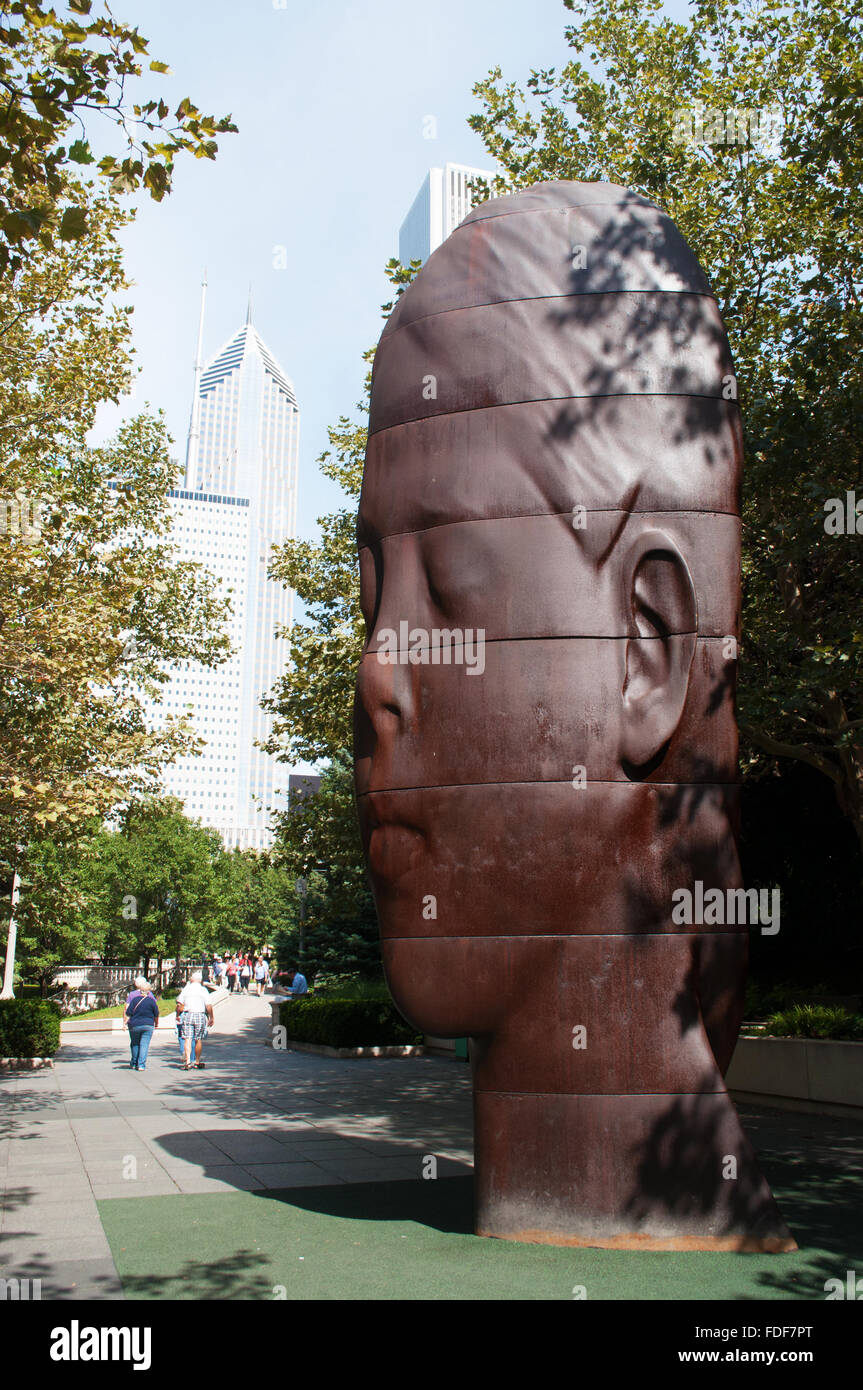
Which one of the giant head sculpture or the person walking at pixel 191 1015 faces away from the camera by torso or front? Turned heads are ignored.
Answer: the person walking

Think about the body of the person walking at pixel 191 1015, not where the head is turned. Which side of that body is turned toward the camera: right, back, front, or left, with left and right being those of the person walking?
back

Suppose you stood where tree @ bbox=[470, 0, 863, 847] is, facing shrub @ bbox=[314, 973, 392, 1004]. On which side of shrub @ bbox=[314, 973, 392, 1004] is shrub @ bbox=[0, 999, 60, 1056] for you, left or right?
left

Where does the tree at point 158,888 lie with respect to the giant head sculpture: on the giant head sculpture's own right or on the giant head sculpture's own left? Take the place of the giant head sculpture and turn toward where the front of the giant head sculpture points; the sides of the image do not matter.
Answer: on the giant head sculpture's own right

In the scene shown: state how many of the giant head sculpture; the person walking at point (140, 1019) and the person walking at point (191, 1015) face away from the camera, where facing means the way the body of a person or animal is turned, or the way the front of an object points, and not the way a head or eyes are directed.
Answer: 2

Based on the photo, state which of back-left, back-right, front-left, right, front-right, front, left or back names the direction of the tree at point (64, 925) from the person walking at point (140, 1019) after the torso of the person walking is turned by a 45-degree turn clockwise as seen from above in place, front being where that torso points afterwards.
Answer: front-left

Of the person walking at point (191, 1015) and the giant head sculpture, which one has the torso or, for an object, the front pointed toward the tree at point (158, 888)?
the person walking

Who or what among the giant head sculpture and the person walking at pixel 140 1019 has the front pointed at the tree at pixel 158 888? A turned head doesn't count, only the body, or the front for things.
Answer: the person walking

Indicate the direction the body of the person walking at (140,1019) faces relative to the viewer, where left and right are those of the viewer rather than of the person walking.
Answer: facing away from the viewer

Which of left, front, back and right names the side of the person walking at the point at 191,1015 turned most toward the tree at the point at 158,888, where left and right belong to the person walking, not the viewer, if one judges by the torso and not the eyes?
front

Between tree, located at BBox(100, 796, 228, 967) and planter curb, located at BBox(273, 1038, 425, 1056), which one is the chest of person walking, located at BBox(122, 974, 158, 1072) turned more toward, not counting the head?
the tree

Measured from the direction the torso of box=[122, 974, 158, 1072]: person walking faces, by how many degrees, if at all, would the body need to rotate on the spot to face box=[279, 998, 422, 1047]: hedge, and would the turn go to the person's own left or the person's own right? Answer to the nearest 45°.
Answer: approximately 45° to the person's own right

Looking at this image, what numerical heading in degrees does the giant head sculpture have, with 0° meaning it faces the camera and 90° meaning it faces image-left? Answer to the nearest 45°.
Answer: approximately 45°

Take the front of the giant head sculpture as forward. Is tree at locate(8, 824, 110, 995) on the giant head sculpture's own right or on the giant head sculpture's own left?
on the giant head sculpture's own right

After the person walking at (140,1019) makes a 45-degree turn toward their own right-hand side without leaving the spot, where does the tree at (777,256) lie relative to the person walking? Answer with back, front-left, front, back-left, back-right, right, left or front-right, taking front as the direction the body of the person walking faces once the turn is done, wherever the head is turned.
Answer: right
